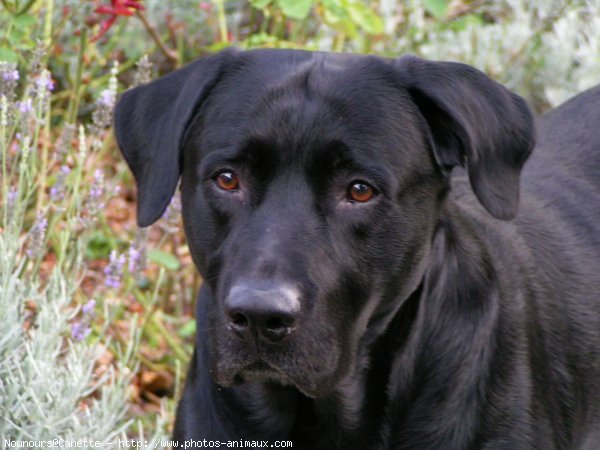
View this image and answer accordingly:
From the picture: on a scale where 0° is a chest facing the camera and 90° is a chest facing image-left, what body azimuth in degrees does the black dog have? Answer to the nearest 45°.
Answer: approximately 45°

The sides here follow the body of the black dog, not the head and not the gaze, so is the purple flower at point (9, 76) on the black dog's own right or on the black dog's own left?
on the black dog's own right

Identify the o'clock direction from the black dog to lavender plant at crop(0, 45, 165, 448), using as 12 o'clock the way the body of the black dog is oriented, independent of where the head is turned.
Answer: The lavender plant is roughly at 2 o'clock from the black dog.

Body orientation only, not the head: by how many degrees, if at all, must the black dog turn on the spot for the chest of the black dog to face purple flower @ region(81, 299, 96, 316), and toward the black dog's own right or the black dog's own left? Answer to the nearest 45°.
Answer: approximately 90° to the black dog's own right
